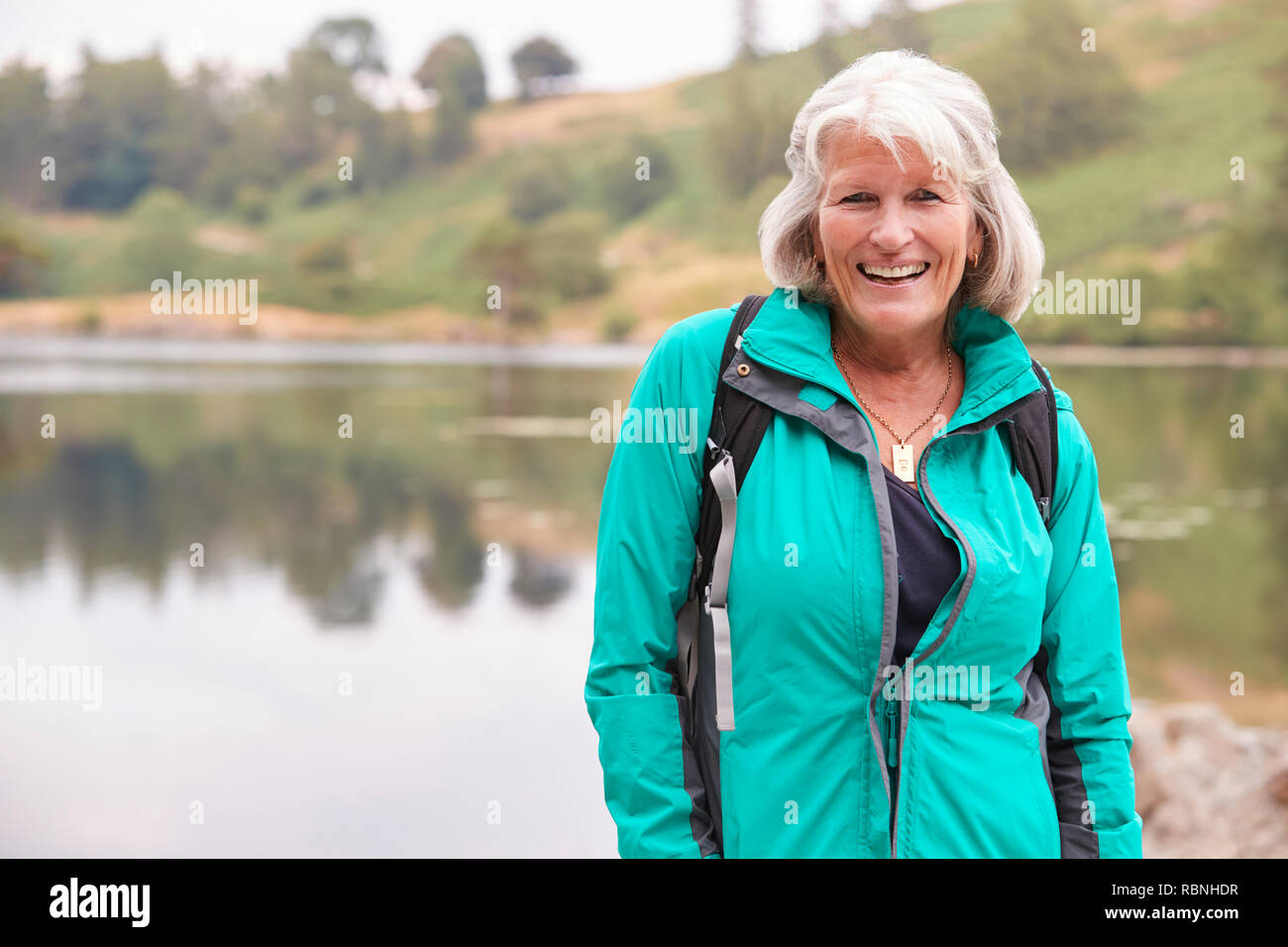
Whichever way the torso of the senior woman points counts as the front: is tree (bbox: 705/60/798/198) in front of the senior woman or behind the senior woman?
behind

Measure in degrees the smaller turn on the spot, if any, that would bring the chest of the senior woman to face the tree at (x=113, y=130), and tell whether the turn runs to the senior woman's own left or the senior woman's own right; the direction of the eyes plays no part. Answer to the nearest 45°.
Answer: approximately 135° to the senior woman's own right

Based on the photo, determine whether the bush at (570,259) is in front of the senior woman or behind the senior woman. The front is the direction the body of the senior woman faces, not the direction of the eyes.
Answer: behind

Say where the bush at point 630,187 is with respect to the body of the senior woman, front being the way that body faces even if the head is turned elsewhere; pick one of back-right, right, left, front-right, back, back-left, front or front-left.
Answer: back

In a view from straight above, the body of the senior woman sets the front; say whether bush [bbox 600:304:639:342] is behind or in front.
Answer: behind

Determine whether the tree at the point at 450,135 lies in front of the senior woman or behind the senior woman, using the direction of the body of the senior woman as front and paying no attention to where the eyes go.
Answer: behind

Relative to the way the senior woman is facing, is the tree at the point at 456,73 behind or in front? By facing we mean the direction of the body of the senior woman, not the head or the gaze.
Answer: behind

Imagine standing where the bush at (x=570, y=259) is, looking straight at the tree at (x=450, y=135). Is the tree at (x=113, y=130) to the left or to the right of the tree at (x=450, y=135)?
left

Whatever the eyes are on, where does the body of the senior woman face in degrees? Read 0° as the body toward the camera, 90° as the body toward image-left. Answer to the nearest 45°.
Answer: approximately 0°
